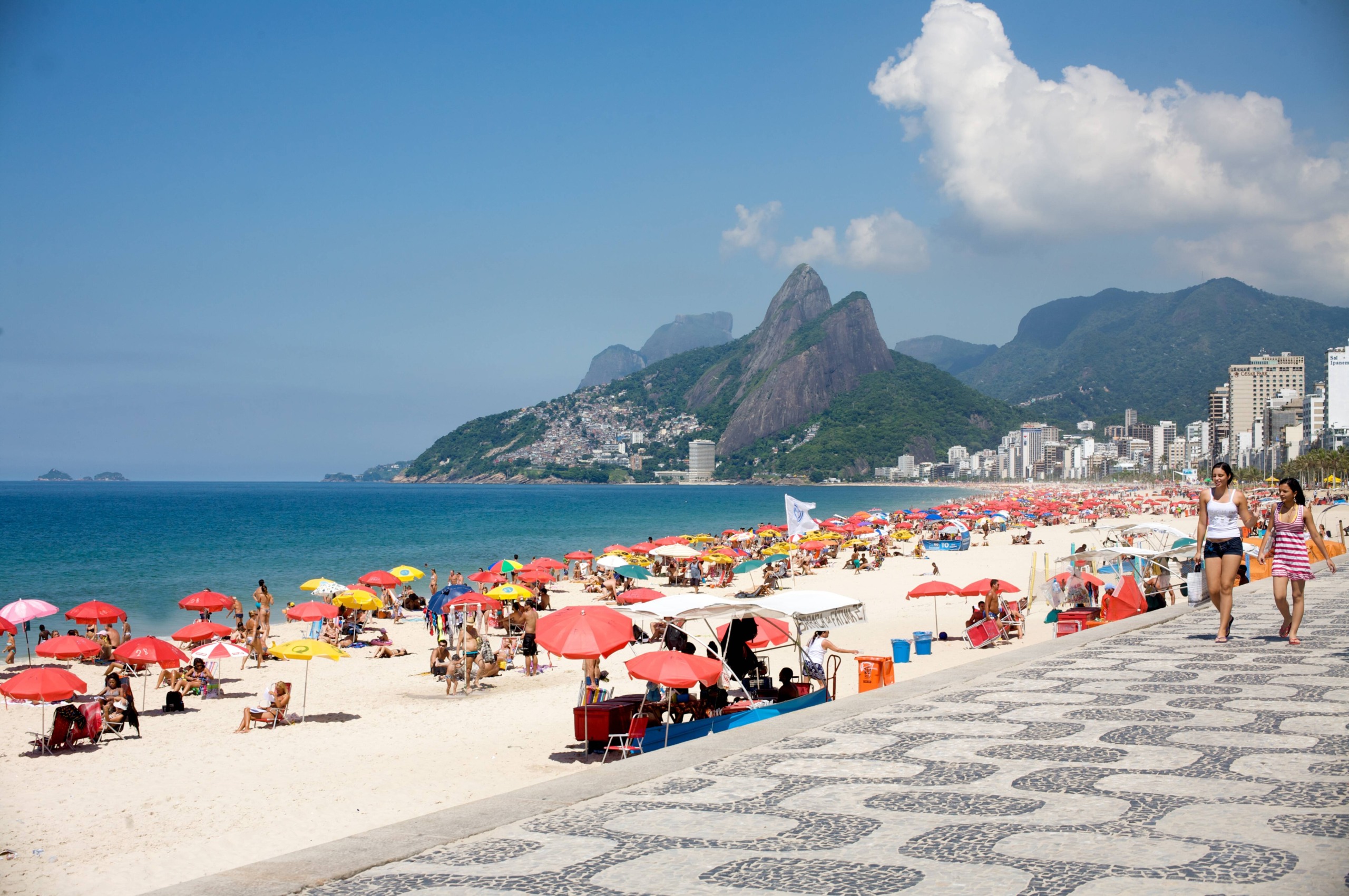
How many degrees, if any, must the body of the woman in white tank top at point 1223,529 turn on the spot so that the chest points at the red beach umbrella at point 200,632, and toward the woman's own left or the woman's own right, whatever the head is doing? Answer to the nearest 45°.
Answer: approximately 90° to the woman's own right

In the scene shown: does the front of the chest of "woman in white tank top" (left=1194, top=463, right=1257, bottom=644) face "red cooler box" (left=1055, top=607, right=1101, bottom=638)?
no

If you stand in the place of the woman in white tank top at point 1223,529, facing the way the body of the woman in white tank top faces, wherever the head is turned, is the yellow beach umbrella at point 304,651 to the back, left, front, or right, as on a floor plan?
right

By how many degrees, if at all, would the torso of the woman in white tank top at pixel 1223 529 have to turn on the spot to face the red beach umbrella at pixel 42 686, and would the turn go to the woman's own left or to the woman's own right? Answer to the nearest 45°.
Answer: approximately 90° to the woman's own right

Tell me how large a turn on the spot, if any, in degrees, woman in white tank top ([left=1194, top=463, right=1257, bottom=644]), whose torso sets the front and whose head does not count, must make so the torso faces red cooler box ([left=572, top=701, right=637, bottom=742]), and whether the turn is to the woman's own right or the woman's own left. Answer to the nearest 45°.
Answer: approximately 90° to the woman's own right

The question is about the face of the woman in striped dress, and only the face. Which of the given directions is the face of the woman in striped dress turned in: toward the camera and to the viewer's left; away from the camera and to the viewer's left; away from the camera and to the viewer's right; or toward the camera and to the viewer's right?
toward the camera and to the viewer's left

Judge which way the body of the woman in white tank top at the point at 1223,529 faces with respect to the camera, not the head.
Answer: toward the camera

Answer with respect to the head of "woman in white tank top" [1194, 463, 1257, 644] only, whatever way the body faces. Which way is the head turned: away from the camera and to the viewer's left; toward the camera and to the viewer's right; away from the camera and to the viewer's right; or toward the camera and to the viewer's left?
toward the camera and to the viewer's left

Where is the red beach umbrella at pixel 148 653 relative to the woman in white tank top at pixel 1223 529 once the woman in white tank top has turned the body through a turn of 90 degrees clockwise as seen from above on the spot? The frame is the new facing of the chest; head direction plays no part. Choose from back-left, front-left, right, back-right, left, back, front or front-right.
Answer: front

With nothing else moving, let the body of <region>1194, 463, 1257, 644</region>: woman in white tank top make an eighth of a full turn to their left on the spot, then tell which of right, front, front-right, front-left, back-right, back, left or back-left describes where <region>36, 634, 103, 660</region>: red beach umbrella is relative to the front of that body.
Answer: back-right

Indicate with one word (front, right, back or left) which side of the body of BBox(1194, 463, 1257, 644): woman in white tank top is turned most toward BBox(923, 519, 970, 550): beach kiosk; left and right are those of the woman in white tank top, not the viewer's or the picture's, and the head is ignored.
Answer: back

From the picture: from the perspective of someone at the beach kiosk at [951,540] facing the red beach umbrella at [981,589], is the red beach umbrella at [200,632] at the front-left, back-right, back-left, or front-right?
front-right

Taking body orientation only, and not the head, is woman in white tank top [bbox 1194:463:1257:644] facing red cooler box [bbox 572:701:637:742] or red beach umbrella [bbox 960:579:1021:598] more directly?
the red cooler box

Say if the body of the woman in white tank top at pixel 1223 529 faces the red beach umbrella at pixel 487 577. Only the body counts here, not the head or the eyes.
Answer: no
